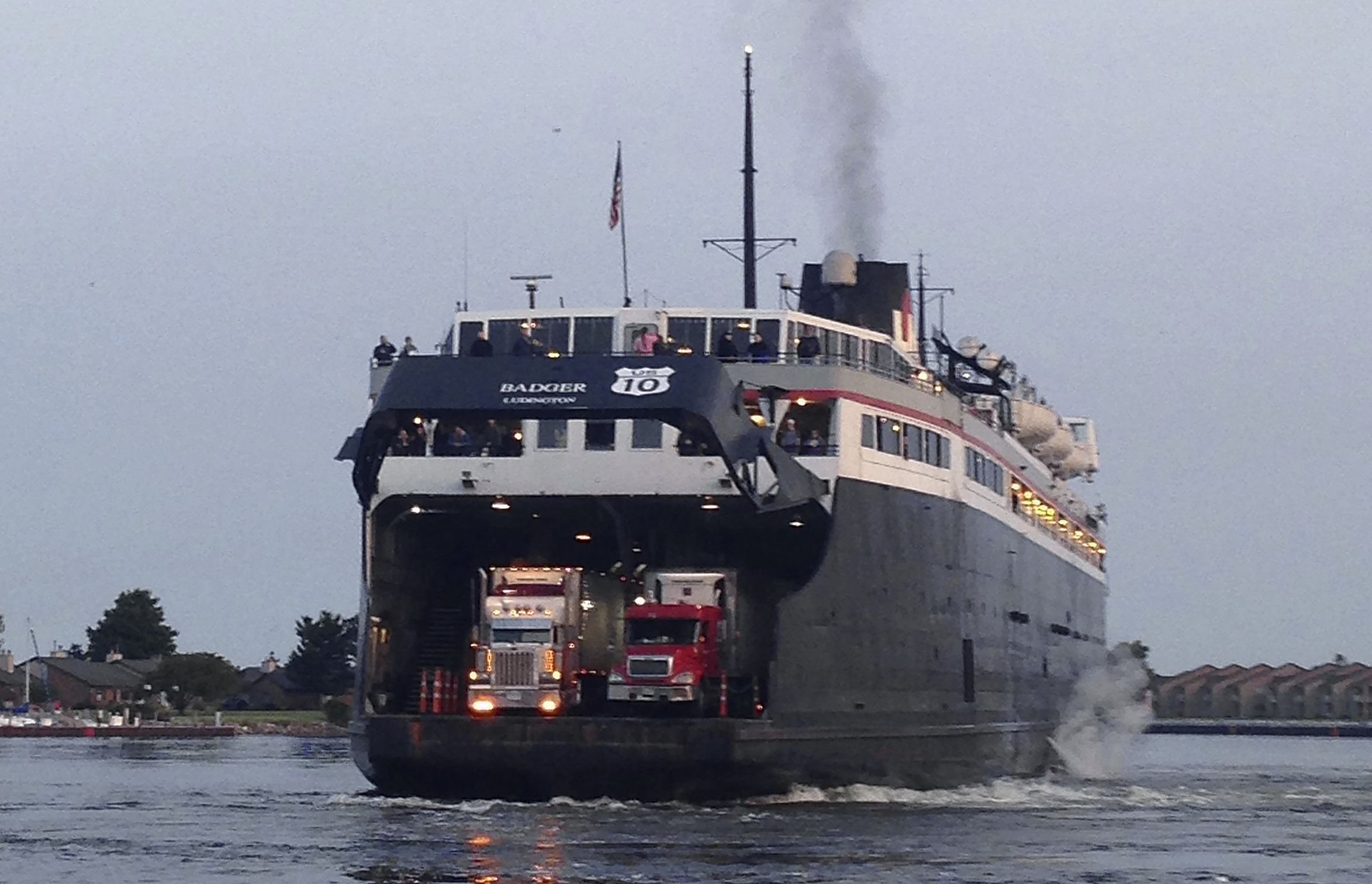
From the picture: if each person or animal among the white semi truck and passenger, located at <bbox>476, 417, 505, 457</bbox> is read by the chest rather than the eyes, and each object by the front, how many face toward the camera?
2

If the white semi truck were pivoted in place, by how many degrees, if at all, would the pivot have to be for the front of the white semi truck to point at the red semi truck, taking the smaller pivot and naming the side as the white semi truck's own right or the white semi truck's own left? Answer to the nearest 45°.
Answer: approximately 90° to the white semi truck's own left

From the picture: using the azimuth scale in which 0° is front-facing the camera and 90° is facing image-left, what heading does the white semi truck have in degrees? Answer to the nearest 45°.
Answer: approximately 0°

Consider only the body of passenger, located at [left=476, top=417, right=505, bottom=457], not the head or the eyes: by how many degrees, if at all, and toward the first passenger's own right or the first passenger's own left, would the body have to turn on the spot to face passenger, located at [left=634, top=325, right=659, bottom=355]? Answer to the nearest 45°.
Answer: approximately 90° to the first passenger's own left

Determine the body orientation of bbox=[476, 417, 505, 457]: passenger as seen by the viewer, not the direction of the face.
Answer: toward the camera

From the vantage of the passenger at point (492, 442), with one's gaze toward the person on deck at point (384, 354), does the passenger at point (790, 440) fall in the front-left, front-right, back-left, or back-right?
back-right

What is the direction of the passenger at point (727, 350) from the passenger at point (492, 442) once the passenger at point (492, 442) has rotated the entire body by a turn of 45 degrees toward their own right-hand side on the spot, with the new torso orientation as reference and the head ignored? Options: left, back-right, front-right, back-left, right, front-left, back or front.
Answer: back-left
